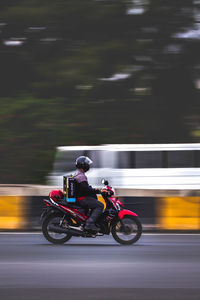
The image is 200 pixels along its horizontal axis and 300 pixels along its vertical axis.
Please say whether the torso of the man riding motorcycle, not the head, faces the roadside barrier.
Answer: no

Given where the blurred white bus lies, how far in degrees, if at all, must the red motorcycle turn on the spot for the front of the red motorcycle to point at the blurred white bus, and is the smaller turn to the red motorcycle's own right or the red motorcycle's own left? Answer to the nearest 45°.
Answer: approximately 90° to the red motorcycle's own left

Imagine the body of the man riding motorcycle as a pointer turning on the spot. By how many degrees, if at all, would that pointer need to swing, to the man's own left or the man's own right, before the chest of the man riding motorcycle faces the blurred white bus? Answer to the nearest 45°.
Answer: approximately 90° to the man's own left

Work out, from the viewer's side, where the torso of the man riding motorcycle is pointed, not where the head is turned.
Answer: to the viewer's right

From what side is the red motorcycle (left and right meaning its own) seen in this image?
right
